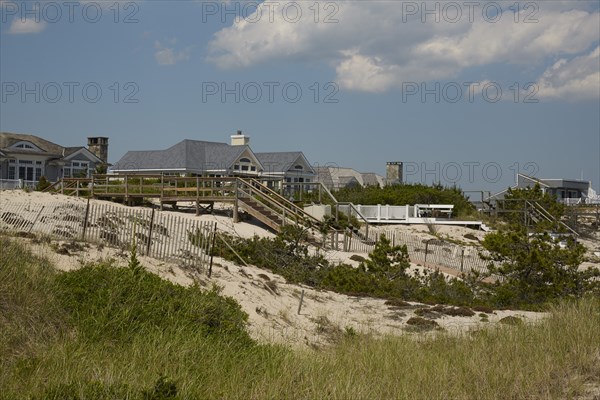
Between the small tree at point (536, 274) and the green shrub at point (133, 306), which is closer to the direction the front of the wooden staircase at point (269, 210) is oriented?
the small tree

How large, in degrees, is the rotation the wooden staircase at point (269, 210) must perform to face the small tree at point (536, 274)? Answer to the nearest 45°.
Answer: approximately 45° to its right

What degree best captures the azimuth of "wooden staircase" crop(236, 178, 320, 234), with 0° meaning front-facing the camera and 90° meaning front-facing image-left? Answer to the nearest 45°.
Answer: approximately 270°

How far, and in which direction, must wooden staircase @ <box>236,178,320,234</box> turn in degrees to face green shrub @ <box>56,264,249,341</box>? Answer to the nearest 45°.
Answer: approximately 90° to its right
